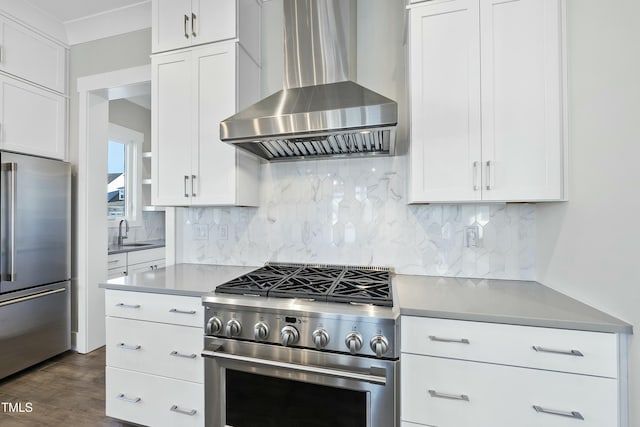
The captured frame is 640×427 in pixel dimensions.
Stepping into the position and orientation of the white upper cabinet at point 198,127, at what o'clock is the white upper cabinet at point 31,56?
the white upper cabinet at point 31,56 is roughly at 3 o'clock from the white upper cabinet at point 198,127.

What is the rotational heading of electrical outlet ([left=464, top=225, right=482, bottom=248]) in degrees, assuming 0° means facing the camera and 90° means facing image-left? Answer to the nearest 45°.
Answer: approximately 0°

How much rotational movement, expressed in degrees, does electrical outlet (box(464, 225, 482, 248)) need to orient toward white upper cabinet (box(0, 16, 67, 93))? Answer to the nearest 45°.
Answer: approximately 90° to its right

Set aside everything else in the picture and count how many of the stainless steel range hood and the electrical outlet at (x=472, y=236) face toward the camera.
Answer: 2

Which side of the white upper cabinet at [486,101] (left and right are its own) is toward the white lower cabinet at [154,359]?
right

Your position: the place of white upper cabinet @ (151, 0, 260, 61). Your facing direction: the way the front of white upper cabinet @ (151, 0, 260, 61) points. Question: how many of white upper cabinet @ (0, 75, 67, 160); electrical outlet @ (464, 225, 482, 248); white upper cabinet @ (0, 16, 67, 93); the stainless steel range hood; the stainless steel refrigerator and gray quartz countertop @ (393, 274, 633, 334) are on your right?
3

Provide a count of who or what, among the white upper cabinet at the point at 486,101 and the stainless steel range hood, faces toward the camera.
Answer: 2

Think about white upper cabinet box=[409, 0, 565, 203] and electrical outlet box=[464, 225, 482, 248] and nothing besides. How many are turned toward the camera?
2
